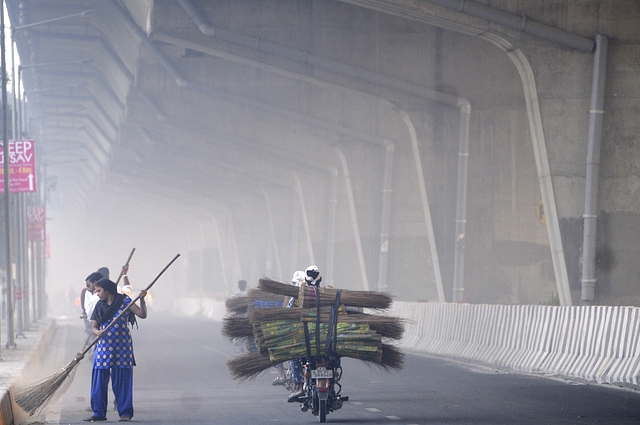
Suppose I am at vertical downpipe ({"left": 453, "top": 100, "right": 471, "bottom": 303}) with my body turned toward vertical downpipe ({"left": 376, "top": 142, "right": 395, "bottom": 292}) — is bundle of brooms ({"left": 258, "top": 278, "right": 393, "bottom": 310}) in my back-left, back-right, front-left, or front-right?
back-left

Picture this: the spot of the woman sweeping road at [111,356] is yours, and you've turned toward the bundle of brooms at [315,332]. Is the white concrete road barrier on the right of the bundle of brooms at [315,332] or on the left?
left

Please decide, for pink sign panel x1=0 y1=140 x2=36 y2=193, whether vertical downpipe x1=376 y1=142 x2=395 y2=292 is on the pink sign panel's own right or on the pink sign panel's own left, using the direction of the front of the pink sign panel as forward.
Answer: on the pink sign panel's own left

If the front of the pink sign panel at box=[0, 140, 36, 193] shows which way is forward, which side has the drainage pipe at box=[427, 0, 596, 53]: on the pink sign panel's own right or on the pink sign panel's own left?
on the pink sign panel's own left

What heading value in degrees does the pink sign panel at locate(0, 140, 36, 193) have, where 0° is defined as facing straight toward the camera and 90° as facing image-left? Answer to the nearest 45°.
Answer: approximately 0°

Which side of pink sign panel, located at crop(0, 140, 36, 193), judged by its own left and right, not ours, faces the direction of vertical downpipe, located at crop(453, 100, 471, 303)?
left

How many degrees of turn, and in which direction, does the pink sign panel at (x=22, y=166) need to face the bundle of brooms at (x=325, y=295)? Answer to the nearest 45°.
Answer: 0° — it already faces it

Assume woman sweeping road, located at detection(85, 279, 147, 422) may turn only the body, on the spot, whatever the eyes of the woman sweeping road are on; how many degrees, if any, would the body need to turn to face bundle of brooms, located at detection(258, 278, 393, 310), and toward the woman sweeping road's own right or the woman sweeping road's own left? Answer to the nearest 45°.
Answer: approximately 135° to the woman sweeping road's own left

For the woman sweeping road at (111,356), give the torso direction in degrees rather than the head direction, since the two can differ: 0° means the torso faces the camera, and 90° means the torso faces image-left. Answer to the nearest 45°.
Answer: approximately 45°

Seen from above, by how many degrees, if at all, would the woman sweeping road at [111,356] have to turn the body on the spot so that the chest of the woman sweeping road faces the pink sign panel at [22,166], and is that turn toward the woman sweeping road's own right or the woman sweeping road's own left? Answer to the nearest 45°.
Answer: approximately 135° to the woman sweeping road's own right

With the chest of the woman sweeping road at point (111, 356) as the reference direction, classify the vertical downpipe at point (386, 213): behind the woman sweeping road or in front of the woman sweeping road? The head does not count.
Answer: behind
